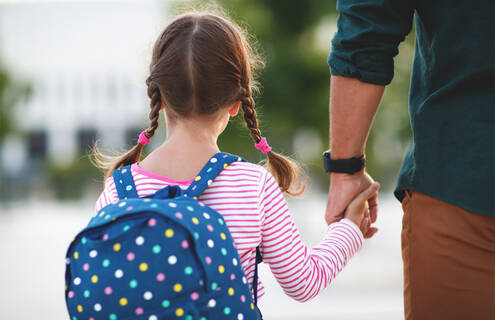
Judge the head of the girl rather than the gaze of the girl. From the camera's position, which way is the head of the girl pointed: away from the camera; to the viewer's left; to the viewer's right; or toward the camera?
away from the camera

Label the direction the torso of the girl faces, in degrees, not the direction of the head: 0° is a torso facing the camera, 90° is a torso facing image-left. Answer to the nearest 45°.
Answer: approximately 180°
